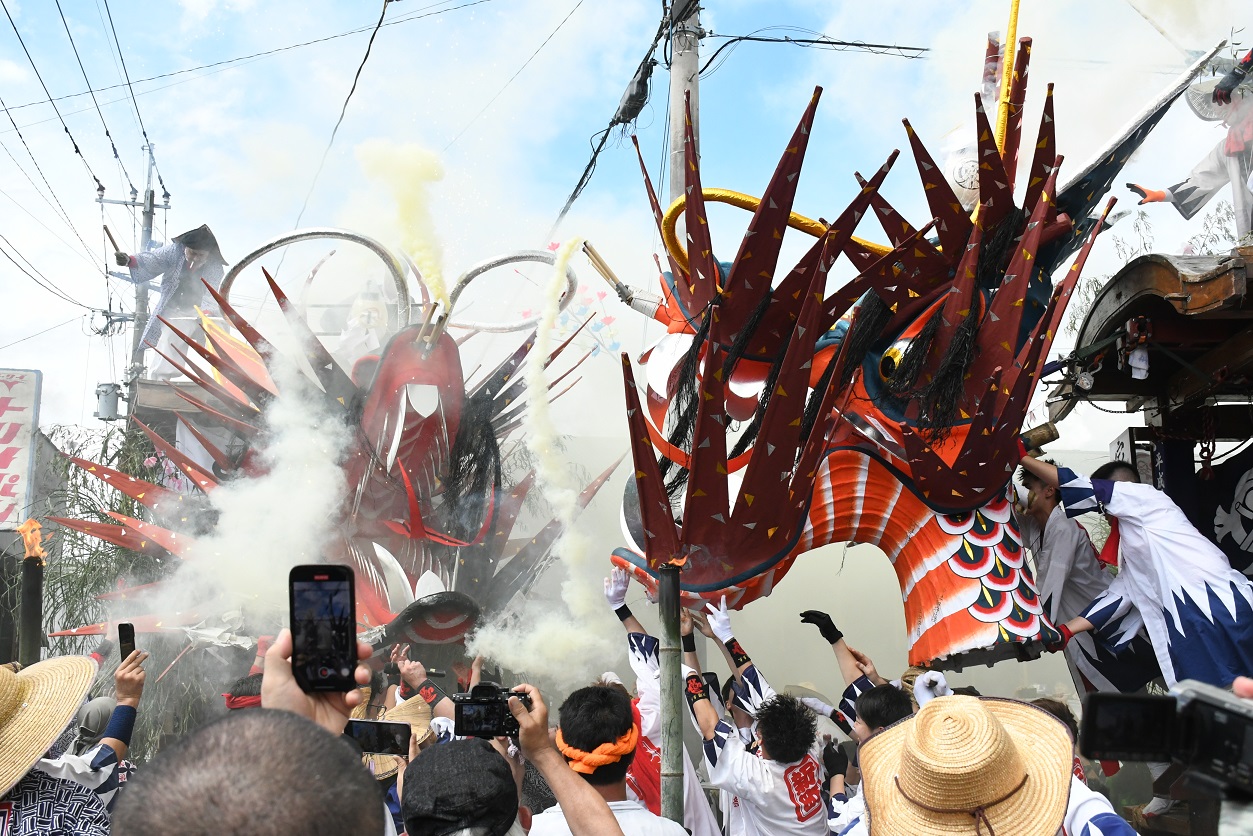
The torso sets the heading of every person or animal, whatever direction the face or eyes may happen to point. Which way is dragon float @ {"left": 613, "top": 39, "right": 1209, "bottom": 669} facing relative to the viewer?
to the viewer's left

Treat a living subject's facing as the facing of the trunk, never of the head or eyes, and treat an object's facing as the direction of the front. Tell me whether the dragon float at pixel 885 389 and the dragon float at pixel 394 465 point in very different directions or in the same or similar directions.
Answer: very different directions

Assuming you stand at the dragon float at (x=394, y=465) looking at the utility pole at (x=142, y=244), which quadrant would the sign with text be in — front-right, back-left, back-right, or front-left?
front-left

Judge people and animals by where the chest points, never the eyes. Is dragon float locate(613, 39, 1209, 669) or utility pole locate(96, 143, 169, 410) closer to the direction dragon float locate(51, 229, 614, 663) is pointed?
the dragon float

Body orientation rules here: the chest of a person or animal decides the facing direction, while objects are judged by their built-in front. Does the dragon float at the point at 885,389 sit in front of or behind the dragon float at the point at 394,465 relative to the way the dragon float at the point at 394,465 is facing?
in front

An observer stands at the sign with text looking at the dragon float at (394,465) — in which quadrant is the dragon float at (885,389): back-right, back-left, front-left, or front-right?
front-right

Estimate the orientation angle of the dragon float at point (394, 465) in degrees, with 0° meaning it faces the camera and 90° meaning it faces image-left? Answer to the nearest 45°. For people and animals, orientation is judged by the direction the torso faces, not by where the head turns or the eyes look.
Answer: approximately 315°

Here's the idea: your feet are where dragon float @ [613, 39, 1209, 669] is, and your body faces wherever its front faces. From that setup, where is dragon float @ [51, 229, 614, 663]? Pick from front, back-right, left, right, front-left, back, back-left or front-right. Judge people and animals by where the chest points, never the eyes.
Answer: front-right

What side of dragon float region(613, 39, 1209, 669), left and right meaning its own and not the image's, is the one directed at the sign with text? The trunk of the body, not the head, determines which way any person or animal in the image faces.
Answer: front
